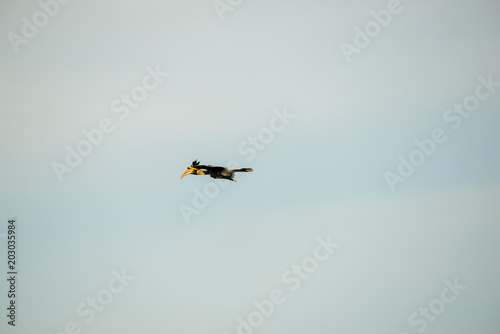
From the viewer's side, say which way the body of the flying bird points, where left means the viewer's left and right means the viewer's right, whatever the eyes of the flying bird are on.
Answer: facing to the left of the viewer
